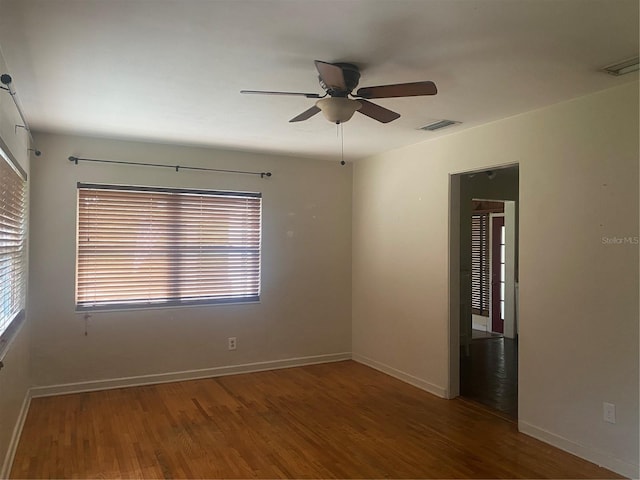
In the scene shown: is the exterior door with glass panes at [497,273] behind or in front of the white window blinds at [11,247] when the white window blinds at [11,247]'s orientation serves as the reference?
in front

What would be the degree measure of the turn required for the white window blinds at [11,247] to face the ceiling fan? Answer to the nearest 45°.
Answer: approximately 45° to its right

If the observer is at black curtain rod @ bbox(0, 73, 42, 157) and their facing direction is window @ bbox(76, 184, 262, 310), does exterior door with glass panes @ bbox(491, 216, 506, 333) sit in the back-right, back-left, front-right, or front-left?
front-right

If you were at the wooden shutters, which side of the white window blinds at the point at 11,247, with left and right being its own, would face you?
front

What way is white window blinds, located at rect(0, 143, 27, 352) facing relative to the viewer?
to the viewer's right

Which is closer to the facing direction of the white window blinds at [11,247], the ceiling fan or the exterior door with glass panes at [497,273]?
the exterior door with glass panes
